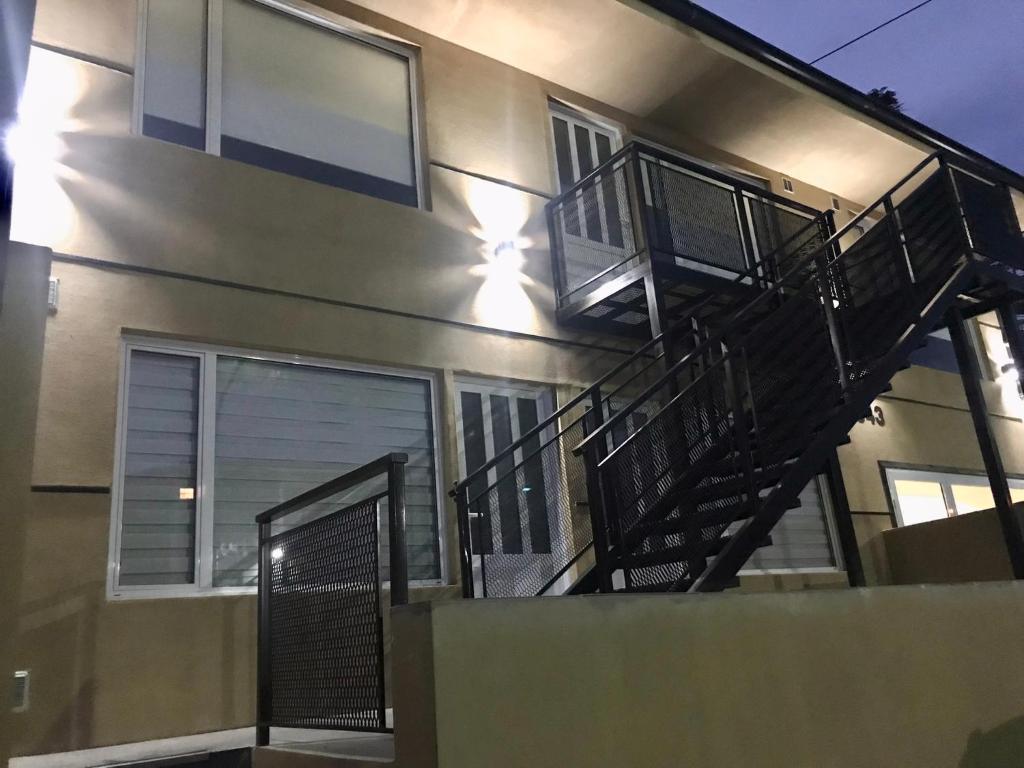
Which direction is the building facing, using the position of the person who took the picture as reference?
facing the viewer and to the right of the viewer
